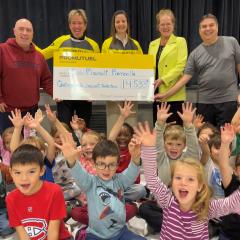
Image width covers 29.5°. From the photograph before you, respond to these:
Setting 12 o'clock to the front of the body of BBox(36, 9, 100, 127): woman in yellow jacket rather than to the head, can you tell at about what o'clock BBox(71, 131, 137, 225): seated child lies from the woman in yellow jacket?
The seated child is roughly at 12 o'clock from the woman in yellow jacket.

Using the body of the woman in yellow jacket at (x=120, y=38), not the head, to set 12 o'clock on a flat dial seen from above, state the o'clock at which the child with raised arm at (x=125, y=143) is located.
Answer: The child with raised arm is roughly at 12 o'clock from the woman in yellow jacket.

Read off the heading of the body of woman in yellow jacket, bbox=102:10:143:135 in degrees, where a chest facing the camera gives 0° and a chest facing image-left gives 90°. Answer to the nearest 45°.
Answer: approximately 0°

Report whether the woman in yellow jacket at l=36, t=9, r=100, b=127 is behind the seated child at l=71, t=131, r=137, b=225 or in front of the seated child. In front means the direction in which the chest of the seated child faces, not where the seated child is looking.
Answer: behind

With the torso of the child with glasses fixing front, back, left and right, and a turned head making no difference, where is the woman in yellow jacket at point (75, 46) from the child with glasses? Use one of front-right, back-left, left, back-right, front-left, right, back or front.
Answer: back

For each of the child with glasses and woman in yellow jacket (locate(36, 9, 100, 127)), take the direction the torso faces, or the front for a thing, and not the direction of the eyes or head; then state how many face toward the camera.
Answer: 2
